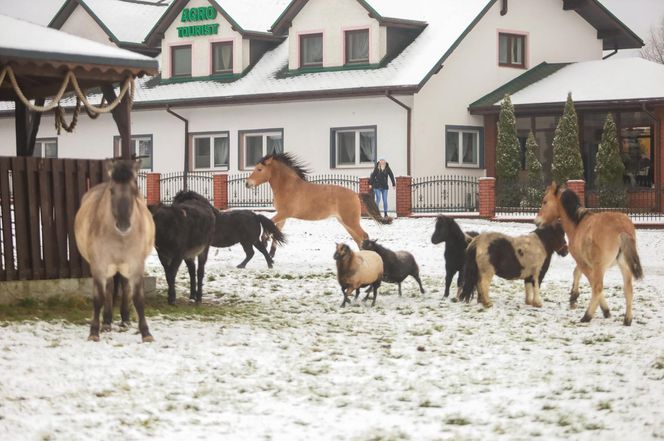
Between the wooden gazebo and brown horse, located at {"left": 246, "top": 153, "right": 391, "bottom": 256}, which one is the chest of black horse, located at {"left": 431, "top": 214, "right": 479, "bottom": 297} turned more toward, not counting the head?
the wooden gazebo

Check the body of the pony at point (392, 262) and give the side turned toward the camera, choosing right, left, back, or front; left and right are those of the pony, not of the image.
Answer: left

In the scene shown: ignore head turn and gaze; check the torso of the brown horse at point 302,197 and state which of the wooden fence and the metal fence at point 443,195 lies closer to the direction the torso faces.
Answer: the wooden fence

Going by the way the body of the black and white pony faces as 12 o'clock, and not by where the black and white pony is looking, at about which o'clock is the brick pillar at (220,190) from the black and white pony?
The brick pillar is roughly at 8 o'clock from the black and white pony.

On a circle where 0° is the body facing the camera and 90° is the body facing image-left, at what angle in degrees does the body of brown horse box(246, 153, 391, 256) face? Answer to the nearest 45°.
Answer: approximately 90°

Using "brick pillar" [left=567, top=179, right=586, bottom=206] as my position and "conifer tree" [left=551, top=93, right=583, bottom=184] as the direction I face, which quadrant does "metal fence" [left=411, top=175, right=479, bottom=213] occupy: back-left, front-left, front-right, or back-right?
front-left

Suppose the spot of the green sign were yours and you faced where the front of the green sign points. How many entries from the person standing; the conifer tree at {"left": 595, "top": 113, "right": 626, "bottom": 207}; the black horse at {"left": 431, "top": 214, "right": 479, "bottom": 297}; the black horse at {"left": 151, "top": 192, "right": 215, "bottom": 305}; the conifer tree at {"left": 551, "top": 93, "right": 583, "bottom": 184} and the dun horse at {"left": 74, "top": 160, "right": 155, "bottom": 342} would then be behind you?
0

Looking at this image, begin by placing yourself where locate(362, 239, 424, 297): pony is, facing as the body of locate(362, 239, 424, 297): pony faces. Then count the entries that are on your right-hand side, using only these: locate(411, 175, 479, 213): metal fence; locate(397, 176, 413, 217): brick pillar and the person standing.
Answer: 3

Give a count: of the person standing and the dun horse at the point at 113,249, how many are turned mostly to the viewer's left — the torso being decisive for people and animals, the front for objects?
0

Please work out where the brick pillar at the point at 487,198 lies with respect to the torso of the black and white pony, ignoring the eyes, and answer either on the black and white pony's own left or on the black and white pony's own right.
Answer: on the black and white pony's own left

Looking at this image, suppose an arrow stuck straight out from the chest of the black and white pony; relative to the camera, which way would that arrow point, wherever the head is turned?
to the viewer's right

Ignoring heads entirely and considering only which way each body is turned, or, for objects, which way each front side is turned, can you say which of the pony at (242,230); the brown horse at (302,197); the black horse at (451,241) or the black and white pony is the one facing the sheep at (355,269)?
the black horse

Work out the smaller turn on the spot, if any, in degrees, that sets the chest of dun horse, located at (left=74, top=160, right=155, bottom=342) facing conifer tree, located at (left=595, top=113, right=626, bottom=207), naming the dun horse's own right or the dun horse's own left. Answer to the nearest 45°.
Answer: approximately 135° to the dun horse's own left

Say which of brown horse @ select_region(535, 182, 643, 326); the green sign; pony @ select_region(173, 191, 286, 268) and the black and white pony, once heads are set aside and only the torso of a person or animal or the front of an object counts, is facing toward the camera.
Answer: the green sign

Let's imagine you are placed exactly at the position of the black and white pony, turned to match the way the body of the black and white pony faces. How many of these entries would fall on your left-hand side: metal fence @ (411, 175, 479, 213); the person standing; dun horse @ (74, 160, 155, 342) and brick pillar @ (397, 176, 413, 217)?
3

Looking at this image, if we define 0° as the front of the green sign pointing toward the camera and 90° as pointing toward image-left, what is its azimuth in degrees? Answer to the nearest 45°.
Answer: approximately 0°

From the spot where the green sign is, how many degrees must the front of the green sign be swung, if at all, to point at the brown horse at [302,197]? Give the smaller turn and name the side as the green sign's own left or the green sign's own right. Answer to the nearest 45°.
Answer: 0° — it already faces it

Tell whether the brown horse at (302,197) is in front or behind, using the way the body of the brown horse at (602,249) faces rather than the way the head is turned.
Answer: in front

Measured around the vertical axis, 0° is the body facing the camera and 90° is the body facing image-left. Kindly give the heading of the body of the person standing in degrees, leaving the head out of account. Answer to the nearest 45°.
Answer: approximately 0°
